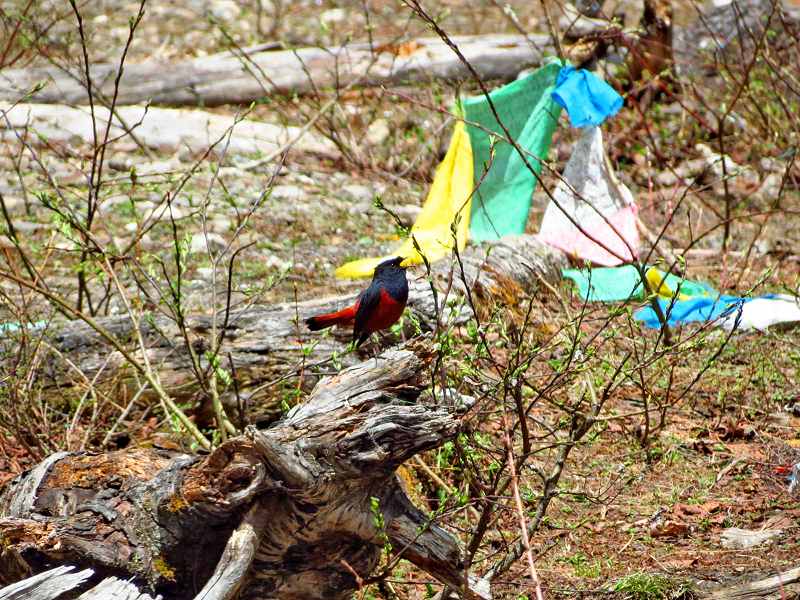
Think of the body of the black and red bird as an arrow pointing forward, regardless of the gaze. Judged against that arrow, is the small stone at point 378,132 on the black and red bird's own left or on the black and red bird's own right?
on the black and red bird's own left

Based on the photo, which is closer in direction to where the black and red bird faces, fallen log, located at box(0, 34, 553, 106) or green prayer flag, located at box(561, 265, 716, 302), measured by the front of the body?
the green prayer flag

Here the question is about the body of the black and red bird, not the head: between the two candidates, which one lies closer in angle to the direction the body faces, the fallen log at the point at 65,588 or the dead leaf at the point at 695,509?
the dead leaf

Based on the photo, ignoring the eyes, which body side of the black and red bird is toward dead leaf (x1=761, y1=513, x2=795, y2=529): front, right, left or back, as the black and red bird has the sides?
front

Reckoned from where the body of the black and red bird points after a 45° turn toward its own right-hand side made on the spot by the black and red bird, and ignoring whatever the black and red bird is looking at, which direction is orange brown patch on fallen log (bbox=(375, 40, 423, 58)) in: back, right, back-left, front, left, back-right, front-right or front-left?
back-left

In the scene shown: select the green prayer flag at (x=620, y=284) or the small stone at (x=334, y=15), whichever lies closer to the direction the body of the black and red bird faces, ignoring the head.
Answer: the green prayer flag

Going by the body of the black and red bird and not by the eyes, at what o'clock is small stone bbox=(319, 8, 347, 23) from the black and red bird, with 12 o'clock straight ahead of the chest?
The small stone is roughly at 9 o'clock from the black and red bird.

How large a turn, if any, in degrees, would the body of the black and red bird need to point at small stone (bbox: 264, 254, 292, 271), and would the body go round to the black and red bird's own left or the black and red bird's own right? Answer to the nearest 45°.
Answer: approximately 90° to the black and red bird's own left

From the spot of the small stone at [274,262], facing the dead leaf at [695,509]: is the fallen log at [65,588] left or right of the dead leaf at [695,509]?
right

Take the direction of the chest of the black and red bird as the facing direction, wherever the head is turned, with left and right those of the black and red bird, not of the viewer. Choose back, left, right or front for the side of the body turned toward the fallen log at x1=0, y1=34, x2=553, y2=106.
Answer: left

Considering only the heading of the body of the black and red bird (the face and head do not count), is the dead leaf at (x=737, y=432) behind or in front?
in front

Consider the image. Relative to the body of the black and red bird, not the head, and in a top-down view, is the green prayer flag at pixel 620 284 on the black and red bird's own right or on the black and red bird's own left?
on the black and red bird's own left

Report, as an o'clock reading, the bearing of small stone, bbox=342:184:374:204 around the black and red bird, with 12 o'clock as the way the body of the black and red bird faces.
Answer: The small stone is roughly at 9 o'clock from the black and red bird.

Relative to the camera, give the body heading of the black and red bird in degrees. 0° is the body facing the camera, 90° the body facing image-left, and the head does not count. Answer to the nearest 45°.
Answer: approximately 270°
